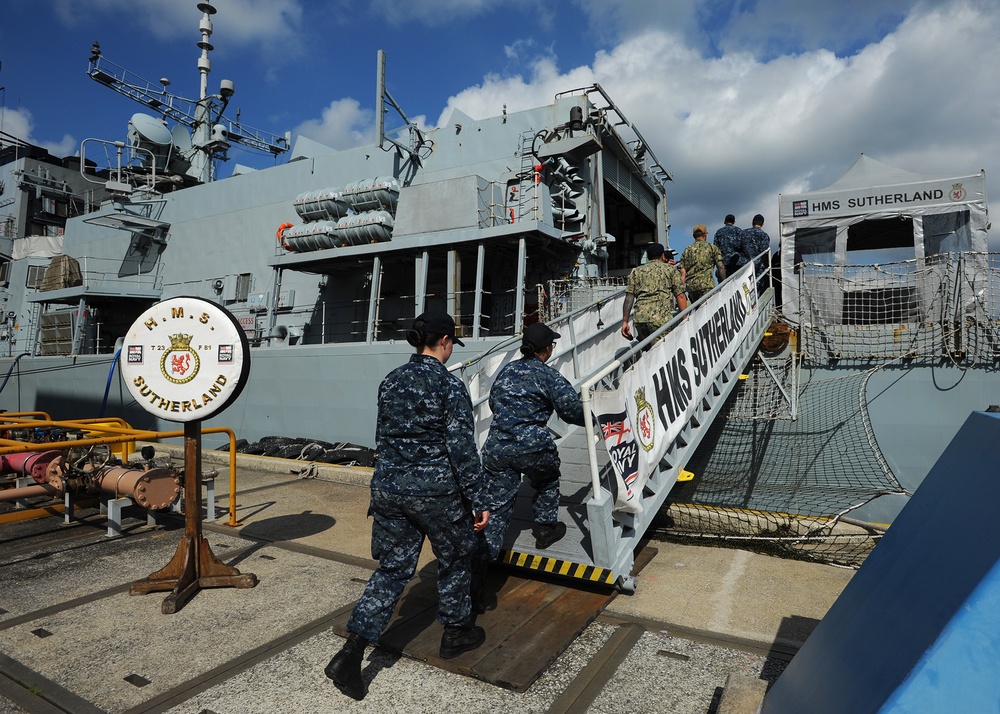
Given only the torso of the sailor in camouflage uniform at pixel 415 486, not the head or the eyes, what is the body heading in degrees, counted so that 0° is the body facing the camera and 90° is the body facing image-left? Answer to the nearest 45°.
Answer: approximately 225°

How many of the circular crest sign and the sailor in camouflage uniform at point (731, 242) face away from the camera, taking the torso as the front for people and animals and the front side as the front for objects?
1

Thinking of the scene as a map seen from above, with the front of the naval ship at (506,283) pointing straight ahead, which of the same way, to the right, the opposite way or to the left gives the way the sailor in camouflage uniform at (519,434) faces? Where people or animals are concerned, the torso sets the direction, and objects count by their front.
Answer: to the right

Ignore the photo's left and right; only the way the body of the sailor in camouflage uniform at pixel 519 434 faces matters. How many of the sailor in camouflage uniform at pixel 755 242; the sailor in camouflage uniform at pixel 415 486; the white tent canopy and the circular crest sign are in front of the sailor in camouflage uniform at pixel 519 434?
2

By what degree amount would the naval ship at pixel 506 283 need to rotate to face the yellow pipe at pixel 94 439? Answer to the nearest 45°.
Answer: approximately 90° to its left

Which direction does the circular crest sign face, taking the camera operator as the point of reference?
facing the viewer

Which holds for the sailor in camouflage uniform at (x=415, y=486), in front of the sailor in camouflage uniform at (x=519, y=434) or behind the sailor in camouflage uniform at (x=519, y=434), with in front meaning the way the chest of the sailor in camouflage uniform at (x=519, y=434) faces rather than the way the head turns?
behind

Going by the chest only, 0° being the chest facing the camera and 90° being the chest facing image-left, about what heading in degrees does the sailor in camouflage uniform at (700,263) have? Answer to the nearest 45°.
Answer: approximately 180°

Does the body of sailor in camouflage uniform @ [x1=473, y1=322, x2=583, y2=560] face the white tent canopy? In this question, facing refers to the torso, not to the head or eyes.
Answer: yes

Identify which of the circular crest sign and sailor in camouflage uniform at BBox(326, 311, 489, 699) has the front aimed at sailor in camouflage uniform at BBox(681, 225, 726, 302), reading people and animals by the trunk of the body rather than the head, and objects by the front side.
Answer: sailor in camouflage uniform at BBox(326, 311, 489, 699)

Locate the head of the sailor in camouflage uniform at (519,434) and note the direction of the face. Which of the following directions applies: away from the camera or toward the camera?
away from the camera

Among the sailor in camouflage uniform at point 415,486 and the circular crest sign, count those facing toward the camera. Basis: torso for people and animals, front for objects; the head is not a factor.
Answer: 1

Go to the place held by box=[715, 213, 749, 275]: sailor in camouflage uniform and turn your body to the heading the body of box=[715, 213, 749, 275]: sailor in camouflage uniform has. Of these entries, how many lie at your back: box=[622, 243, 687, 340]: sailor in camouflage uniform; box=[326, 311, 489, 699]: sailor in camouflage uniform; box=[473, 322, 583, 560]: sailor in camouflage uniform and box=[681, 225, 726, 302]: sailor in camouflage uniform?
4

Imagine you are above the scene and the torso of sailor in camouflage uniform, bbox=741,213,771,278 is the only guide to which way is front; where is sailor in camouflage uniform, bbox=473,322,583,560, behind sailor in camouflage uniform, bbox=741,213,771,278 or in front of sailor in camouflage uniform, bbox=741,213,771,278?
behind

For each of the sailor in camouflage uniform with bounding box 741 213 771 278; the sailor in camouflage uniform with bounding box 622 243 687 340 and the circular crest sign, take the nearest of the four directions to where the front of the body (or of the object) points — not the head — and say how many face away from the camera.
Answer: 2

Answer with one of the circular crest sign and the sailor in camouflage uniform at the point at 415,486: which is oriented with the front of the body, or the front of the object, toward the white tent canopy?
the sailor in camouflage uniform

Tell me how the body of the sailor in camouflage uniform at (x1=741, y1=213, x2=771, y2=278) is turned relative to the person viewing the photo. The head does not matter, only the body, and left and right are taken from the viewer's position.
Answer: facing away from the viewer

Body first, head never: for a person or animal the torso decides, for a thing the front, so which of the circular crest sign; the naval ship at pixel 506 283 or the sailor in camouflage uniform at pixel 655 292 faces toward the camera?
the circular crest sign

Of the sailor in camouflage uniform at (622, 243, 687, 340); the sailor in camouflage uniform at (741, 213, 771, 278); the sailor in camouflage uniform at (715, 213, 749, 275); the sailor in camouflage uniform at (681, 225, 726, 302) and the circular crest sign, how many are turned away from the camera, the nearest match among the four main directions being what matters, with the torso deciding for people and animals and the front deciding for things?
4

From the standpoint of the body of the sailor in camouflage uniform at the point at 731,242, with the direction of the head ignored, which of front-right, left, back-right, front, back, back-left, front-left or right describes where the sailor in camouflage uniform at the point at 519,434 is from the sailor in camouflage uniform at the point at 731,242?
back

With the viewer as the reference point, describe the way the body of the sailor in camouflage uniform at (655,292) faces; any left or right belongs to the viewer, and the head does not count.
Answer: facing away from the viewer

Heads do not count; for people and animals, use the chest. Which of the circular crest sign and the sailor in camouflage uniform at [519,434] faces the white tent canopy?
the sailor in camouflage uniform
